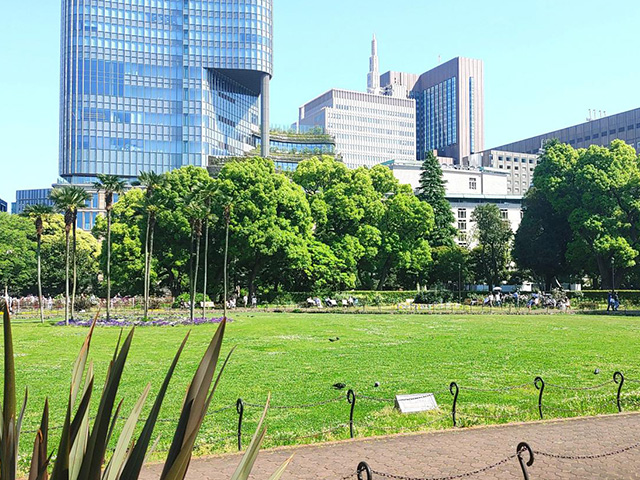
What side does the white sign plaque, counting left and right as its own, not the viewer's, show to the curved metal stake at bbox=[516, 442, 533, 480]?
front

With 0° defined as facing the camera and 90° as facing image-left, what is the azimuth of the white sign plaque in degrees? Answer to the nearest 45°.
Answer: approximately 0°
